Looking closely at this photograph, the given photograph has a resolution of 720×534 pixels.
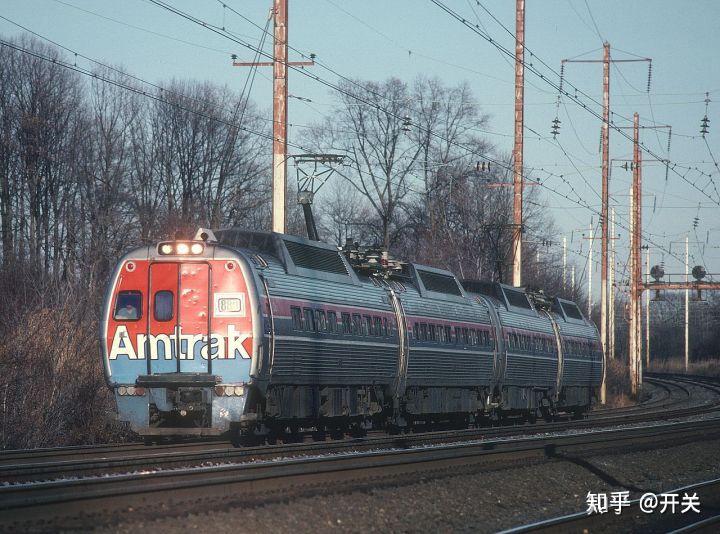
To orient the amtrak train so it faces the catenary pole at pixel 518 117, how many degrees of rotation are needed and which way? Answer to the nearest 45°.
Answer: approximately 135° to its right

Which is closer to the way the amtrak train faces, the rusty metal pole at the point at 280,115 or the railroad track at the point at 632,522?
the railroad track

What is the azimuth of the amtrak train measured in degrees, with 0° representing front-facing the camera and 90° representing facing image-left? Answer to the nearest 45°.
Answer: approximately 45°

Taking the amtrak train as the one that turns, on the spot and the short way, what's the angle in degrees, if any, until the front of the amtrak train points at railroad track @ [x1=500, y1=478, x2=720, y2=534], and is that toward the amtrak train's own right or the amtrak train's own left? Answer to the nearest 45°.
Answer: approximately 90° to the amtrak train's own left
